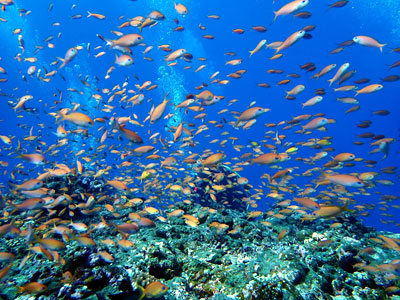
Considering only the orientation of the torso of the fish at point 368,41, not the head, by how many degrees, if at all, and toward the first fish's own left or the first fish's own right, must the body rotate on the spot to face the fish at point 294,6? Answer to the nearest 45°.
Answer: approximately 45° to the first fish's own left

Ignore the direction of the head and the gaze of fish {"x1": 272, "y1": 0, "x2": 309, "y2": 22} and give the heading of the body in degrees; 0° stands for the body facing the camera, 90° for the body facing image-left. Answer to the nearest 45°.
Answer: approximately 270°

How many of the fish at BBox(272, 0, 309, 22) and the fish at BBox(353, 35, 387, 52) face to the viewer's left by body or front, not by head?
1

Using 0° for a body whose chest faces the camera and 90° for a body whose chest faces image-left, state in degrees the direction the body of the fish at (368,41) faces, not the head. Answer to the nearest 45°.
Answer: approximately 90°

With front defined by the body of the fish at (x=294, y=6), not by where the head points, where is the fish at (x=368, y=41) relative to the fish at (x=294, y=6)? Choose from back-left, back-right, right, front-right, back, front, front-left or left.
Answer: front-left

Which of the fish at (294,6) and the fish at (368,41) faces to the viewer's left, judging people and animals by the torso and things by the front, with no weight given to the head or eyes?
the fish at (368,41)

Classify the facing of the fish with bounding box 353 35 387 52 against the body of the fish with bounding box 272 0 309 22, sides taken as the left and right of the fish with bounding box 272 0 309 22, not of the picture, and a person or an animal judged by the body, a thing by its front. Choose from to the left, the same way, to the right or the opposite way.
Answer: the opposite way
